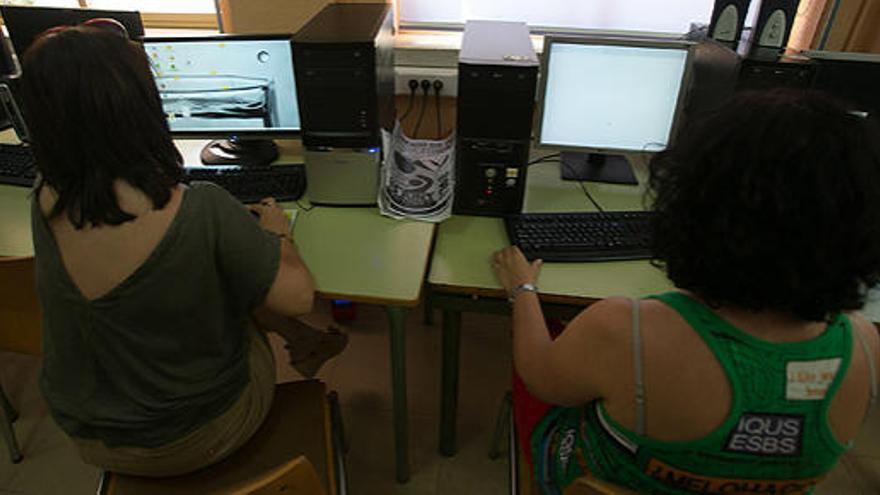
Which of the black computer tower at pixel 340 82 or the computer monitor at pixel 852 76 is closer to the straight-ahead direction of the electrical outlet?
the black computer tower

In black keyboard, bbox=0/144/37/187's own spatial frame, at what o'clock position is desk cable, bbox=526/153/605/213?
The desk cable is roughly at 10 o'clock from the black keyboard.

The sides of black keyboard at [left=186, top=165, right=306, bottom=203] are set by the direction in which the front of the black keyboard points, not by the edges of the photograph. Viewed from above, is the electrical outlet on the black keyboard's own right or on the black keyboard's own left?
on the black keyboard's own left

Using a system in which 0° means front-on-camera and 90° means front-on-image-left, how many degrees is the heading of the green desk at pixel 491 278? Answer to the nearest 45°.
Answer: approximately 0°

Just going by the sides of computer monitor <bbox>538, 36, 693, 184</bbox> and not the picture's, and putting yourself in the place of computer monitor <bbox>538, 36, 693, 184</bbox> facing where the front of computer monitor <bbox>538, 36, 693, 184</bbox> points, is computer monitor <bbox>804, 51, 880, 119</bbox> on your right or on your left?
on your left

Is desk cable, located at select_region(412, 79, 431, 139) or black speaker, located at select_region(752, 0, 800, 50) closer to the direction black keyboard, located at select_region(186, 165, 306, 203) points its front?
the black speaker

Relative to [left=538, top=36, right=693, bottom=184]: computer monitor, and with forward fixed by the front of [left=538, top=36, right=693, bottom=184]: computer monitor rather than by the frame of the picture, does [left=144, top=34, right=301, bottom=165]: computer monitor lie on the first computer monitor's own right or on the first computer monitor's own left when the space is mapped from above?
on the first computer monitor's own right

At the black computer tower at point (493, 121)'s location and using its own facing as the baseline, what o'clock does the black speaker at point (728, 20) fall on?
The black speaker is roughly at 8 o'clock from the black computer tower.
